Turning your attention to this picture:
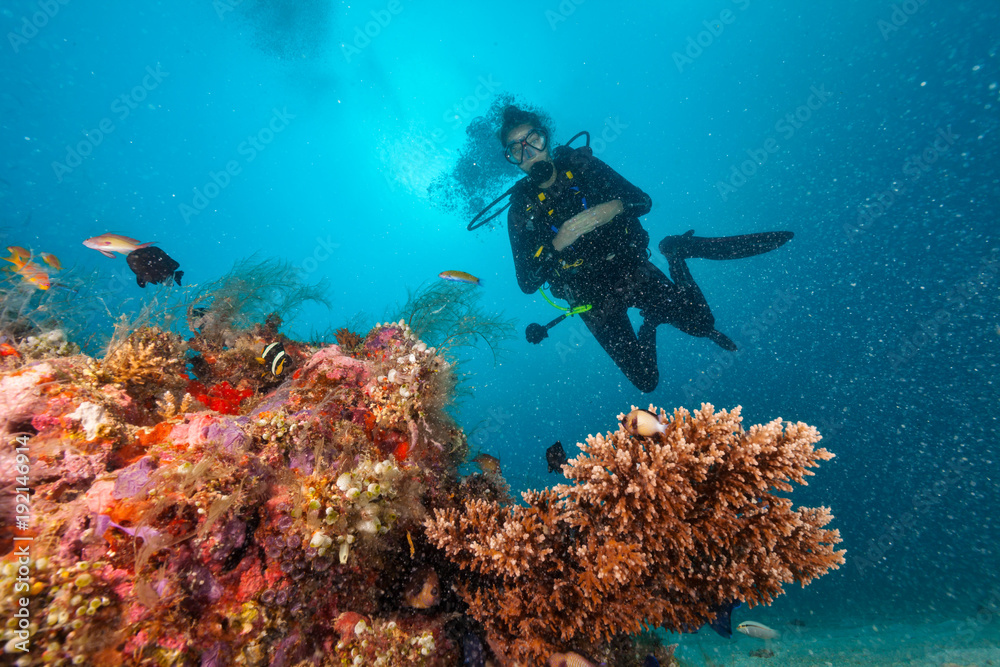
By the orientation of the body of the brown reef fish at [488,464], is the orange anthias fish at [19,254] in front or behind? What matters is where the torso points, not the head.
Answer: in front

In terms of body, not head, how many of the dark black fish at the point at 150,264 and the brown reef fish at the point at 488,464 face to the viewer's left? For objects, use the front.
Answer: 2

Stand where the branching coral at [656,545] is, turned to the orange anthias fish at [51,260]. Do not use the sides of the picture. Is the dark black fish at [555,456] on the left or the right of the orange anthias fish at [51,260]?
right

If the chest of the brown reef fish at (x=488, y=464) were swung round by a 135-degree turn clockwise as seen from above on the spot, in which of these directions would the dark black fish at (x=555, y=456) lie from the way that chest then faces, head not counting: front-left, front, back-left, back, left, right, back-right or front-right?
front-right

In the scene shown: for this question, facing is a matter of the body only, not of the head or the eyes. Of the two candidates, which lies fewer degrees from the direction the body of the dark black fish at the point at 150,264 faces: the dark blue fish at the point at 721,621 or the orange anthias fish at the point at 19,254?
the orange anthias fish

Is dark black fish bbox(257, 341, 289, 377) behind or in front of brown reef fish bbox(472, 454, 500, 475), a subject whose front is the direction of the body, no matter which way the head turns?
in front

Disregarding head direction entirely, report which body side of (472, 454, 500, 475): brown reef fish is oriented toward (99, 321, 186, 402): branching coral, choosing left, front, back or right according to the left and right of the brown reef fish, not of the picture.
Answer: back

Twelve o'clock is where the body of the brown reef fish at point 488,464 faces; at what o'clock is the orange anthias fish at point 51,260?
the orange anthias fish at point 51,260 is roughly at 12 o'clock from the brown reef fish at point 488,464.
